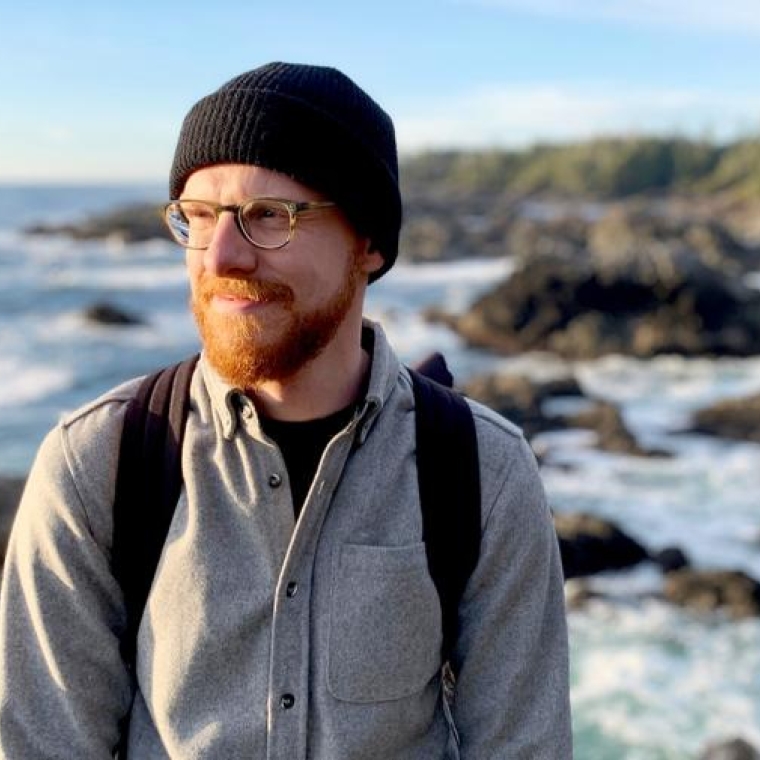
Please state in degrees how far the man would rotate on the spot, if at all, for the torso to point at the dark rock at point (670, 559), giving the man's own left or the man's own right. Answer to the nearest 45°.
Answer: approximately 135° to the man's own left

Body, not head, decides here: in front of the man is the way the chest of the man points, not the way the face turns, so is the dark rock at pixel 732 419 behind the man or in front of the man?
behind

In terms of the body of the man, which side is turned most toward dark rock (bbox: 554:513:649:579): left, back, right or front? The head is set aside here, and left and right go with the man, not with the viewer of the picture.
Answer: back

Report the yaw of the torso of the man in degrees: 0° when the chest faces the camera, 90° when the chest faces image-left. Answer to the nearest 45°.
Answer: approximately 0°

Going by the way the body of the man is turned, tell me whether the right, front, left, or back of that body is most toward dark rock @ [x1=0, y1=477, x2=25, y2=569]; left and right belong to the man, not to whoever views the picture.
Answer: back

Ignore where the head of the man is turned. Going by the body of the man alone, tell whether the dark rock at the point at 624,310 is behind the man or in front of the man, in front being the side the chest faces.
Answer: behind

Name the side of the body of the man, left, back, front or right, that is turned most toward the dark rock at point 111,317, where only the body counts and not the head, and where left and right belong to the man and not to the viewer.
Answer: back

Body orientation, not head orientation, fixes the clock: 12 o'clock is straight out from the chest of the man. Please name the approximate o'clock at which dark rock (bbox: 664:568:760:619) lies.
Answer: The dark rock is roughly at 7 o'clock from the man.

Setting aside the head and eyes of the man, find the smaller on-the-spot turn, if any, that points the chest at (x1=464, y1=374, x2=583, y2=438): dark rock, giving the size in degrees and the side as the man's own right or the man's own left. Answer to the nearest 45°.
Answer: approximately 180°

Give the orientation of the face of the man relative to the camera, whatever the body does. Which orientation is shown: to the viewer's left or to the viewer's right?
to the viewer's left

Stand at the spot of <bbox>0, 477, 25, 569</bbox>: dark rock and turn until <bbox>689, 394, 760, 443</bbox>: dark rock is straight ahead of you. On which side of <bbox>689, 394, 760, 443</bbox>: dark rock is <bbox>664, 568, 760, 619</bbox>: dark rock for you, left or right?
right

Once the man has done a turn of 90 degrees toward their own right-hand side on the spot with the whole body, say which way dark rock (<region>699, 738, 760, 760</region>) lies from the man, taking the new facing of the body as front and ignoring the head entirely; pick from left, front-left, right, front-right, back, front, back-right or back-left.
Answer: back-right
